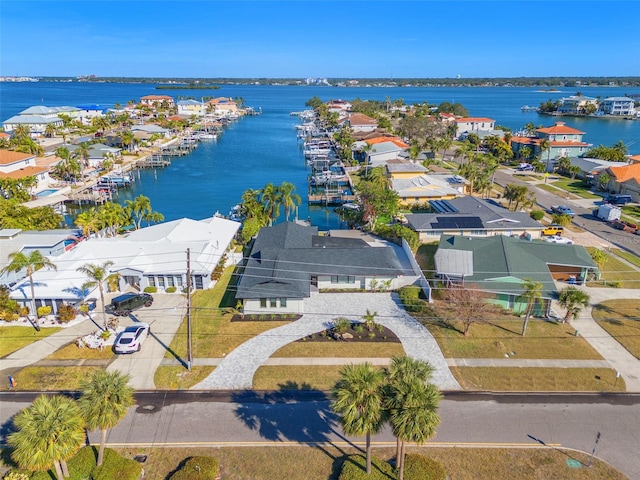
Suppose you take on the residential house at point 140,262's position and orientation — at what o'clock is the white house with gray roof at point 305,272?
The white house with gray roof is roughly at 10 o'clock from the residential house.

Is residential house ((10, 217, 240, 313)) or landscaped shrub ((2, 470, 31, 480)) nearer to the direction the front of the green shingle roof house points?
the landscaped shrub

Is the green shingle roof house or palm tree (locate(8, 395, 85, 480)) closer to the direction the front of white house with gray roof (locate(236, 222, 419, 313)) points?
the palm tree

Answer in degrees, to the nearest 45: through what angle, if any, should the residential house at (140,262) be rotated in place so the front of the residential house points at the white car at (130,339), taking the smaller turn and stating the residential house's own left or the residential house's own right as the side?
0° — it already faces it

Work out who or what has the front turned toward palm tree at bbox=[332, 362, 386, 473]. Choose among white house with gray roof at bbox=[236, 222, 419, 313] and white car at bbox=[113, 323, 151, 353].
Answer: the white house with gray roof
